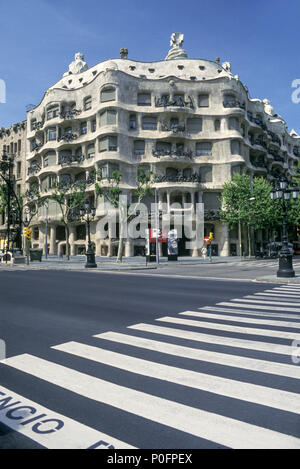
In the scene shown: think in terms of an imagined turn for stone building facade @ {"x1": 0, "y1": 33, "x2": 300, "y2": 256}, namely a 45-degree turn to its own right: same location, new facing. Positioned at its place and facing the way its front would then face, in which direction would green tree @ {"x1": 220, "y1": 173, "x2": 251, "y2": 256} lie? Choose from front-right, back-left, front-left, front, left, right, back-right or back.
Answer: left

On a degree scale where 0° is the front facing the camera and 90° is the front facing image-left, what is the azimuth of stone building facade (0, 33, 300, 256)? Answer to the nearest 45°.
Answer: approximately 0°

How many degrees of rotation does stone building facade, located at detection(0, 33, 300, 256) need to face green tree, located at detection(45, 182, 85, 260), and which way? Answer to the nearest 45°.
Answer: approximately 45° to its right

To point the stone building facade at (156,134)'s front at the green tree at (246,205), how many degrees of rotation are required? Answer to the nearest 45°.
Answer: approximately 45° to its left

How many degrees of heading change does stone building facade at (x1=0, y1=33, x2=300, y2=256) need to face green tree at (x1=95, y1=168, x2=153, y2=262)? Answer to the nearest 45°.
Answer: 0° — it already faces it

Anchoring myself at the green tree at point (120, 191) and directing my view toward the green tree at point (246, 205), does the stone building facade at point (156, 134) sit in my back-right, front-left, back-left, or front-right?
front-left
